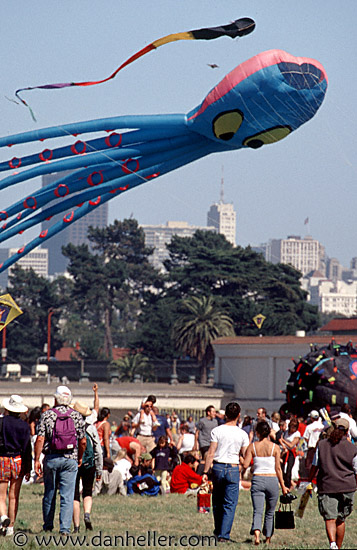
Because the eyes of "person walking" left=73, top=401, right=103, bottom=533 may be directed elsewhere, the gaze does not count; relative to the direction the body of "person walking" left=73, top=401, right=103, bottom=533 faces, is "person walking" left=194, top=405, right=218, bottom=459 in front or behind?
in front

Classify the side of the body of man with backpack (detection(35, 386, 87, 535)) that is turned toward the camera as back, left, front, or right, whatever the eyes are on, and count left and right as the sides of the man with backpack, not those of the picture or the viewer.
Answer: back

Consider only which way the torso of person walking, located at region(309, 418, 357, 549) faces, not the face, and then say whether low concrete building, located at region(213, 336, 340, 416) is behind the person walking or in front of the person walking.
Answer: in front

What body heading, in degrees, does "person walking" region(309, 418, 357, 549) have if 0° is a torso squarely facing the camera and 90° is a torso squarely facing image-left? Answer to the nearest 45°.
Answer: approximately 180°

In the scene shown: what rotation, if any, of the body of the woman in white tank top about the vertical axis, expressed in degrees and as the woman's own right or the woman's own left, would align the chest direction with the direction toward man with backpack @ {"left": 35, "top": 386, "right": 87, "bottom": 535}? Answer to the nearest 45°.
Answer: approximately 90° to the woman's own left

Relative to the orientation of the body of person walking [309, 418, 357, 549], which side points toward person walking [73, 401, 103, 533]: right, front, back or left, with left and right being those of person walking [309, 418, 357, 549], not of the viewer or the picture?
left

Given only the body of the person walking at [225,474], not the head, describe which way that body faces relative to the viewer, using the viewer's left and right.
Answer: facing away from the viewer

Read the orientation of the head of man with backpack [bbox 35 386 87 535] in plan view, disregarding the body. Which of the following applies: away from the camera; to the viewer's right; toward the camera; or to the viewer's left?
away from the camera

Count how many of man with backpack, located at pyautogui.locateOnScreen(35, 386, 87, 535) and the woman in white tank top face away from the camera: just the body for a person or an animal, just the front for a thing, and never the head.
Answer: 2

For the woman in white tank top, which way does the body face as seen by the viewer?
away from the camera

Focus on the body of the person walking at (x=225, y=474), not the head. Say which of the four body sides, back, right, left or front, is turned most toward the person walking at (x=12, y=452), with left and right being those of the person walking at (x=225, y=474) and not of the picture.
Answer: left

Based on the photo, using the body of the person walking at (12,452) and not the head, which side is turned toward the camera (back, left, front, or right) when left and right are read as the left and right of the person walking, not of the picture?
back
